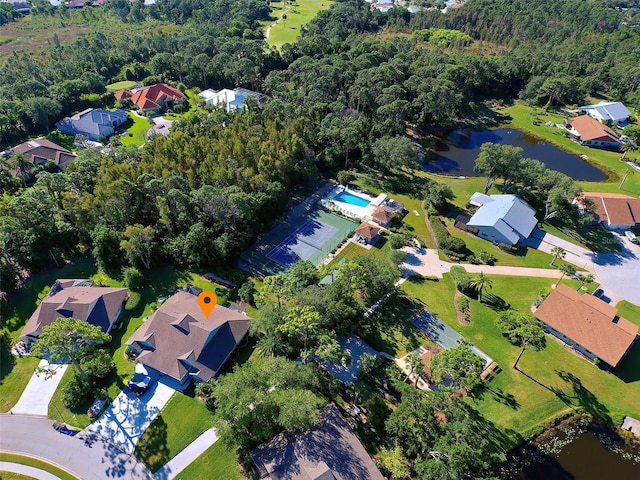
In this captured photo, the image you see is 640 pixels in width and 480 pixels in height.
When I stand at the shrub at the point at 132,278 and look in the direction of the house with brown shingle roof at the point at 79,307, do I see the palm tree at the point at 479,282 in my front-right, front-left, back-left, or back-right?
back-left

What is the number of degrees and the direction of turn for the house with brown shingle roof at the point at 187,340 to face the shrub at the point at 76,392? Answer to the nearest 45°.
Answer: approximately 45° to its right

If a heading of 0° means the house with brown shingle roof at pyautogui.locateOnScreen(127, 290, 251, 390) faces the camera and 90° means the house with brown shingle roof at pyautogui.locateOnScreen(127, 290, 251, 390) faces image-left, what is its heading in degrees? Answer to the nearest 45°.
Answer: approximately 45°

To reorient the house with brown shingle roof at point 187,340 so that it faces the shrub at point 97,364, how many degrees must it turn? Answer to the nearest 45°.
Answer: approximately 45° to its right

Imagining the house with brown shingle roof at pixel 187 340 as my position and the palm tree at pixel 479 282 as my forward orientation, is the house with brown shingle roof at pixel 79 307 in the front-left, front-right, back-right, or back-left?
back-left

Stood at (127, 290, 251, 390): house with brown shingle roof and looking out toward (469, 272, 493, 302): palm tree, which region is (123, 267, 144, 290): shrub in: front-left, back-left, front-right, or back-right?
back-left

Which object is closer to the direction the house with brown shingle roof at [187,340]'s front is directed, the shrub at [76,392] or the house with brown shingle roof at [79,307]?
the shrub

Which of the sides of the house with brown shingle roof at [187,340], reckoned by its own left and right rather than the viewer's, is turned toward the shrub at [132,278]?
right

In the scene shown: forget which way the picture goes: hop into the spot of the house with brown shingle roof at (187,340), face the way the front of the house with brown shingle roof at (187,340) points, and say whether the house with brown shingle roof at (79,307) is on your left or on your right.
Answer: on your right

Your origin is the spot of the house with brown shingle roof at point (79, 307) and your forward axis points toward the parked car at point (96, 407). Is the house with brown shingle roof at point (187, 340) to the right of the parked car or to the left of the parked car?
left
